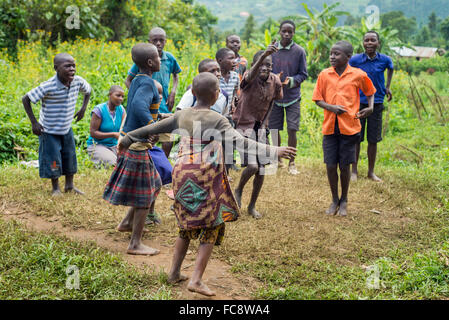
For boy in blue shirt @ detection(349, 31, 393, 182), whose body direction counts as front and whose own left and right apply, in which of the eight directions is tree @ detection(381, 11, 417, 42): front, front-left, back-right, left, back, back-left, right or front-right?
back

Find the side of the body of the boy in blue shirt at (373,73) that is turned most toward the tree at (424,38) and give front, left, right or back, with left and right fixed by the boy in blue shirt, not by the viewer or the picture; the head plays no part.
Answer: back

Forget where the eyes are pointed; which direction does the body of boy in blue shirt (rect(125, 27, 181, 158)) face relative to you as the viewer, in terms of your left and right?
facing the viewer

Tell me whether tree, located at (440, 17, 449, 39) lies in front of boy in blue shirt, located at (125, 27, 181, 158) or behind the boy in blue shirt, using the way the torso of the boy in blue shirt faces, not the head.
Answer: behind

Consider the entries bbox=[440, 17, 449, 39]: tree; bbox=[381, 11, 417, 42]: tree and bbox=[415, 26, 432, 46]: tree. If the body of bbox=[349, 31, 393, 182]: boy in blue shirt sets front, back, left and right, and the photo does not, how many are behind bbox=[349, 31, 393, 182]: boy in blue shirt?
3

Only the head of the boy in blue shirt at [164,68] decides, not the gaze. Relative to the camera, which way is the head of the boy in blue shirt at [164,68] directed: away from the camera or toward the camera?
toward the camera

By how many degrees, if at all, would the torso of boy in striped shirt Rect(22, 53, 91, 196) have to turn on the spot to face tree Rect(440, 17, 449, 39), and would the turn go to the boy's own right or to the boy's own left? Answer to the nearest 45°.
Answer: approximately 90° to the boy's own left

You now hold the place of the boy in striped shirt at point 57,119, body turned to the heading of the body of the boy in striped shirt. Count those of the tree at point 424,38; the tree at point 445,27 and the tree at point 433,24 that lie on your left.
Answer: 3

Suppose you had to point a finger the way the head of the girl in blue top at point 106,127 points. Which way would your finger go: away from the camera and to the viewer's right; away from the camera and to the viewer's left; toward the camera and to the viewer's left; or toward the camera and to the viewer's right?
toward the camera and to the viewer's right

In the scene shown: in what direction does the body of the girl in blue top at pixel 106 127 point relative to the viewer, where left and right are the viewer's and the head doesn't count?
facing the viewer and to the right of the viewer

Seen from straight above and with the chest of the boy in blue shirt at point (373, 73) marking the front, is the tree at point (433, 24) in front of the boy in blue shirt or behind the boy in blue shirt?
behind
